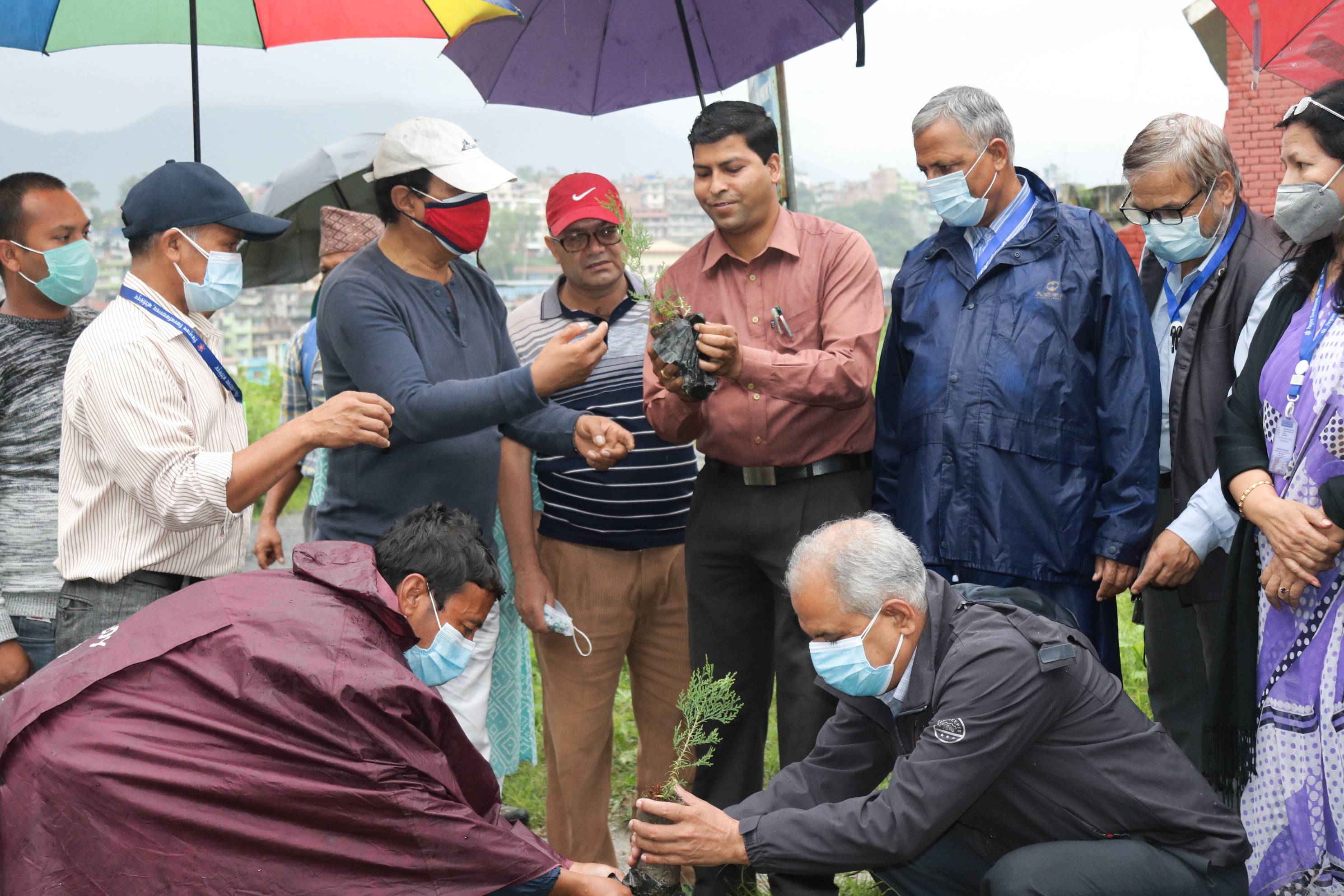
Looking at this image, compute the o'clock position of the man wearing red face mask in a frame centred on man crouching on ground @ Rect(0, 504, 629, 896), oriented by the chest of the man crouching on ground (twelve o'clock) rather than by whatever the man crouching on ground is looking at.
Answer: The man wearing red face mask is roughly at 10 o'clock from the man crouching on ground.

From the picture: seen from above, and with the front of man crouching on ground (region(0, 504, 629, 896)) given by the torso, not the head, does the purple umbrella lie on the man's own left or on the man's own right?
on the man's own left

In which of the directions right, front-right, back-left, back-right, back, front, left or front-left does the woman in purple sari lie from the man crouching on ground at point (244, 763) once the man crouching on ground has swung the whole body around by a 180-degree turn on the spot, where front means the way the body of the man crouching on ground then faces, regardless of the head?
back

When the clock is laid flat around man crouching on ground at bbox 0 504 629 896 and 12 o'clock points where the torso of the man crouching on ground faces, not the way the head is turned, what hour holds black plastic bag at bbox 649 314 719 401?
The black plastic bag is roughly at 11 o'clock from the man crouching on ground.

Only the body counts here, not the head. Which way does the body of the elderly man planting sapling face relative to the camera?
to the viewer's left

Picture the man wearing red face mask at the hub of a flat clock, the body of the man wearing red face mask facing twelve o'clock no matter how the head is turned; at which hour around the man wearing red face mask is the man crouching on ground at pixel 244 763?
The man crouching on ground is roughly at 2 o'clock from the man wearing red face mask.

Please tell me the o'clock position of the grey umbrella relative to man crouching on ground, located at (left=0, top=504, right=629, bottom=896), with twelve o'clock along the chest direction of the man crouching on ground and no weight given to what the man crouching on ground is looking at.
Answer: The grey umbrella is roughly at 9 o'clock from the man crouching on ground.

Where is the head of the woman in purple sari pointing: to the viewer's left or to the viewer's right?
to the viewer's left

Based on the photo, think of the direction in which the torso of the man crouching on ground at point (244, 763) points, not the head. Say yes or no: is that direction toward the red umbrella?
yes

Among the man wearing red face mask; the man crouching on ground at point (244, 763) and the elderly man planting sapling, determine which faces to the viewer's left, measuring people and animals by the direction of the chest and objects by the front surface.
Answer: the elderly man planting sapling

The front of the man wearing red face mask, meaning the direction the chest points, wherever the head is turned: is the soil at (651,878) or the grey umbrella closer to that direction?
the soil

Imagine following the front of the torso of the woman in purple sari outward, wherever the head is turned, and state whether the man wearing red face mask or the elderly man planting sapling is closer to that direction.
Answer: the elderly man planting sapling

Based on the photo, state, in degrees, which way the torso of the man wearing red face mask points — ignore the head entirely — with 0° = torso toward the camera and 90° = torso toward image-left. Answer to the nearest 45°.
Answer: approximately 315°

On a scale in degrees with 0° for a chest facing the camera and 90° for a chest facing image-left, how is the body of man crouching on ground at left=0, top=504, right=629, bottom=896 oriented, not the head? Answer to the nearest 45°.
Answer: approximately 270°

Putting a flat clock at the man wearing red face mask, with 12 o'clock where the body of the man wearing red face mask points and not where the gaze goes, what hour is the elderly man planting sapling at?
The elderly man planting sapling is roughly at 12 o'clock from the man wearing red face mask.

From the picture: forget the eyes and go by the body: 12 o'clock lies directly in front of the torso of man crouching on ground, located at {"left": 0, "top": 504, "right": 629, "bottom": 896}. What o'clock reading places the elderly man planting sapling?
The elderly man planting sapling is roughly at 12 o'clock from the man crouching on ground.
